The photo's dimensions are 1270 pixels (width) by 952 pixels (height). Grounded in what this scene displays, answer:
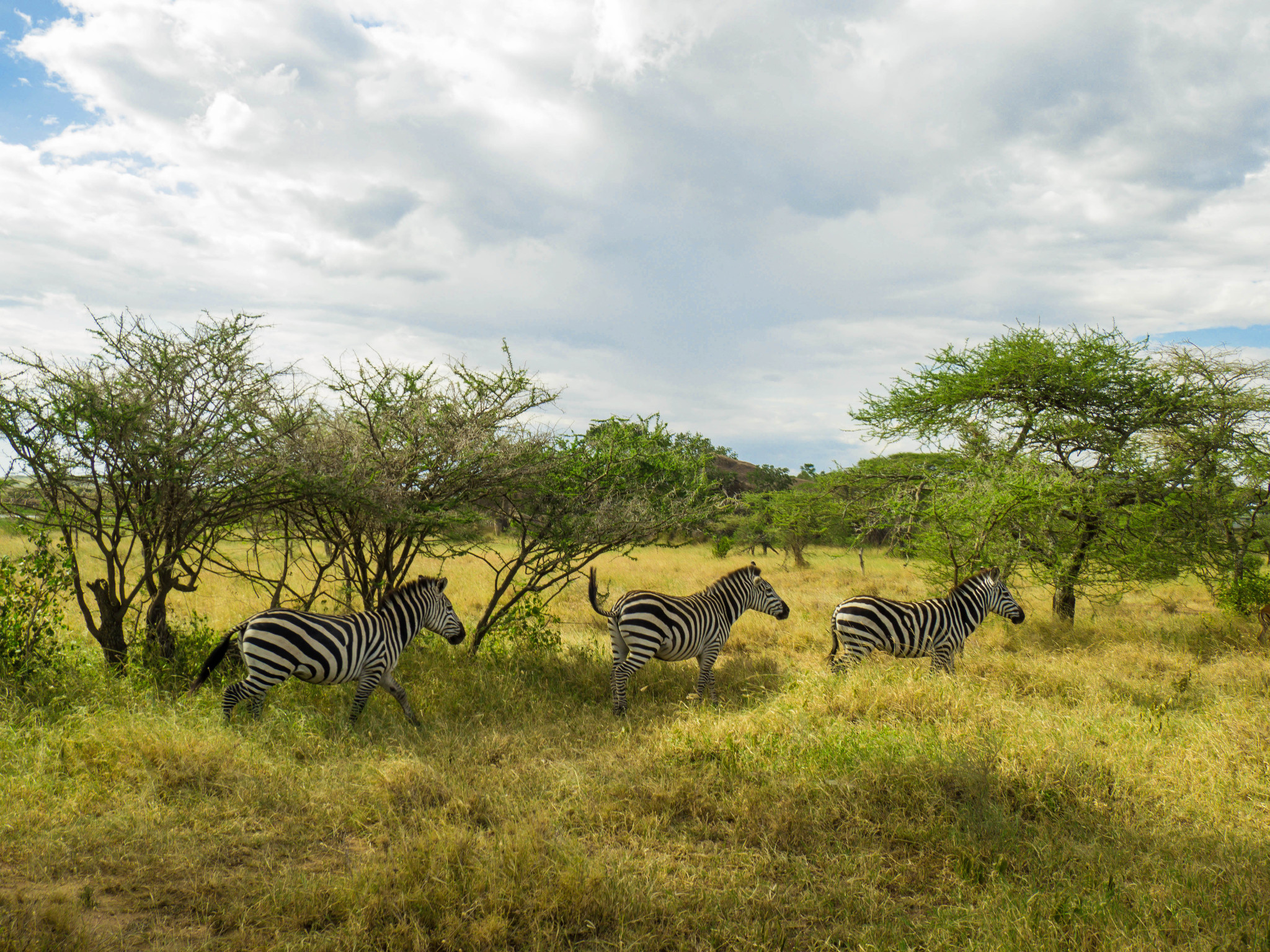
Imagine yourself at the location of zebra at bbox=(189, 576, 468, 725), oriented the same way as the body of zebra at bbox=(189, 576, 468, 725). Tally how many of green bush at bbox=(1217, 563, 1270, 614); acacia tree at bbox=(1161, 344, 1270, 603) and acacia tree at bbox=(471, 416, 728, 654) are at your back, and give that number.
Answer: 0

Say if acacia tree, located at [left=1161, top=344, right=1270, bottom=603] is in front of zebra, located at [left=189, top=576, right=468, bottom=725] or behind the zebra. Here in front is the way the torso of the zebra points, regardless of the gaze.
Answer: in front

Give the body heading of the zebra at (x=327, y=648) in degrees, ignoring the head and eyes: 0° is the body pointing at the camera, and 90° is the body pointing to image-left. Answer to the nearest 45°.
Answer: approximately 270°

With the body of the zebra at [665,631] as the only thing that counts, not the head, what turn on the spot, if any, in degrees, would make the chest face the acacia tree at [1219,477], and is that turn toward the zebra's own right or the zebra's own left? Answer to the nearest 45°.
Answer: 0° — it already faces it

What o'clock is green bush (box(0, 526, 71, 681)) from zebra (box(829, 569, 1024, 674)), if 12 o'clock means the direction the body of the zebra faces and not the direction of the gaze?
The green bush is roughly at 5 o'clock from the zebra.

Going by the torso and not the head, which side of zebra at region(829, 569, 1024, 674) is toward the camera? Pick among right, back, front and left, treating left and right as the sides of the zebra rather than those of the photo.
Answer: right

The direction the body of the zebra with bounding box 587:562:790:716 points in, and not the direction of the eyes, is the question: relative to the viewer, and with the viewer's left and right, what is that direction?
facing away from the viewer and to the right of the viewer

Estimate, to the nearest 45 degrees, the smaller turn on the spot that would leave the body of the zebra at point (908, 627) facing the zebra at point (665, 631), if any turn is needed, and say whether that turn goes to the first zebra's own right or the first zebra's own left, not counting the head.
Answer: approximately 135° to the first zebra's own right

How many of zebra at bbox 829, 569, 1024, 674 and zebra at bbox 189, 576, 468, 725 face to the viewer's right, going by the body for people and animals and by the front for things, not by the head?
2

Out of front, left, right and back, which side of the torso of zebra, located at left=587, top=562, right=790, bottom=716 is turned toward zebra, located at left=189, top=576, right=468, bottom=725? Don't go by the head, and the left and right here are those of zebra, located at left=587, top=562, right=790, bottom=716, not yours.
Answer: back

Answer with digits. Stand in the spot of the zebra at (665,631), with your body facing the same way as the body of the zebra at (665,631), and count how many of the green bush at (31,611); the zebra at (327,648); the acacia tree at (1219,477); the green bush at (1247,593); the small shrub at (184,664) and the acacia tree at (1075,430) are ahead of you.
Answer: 3

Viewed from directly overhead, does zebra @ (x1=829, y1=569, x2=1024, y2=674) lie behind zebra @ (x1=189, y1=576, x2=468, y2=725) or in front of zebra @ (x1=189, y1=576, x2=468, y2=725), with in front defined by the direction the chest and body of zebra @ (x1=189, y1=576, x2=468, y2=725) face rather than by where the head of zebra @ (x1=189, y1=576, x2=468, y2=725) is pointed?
in front
